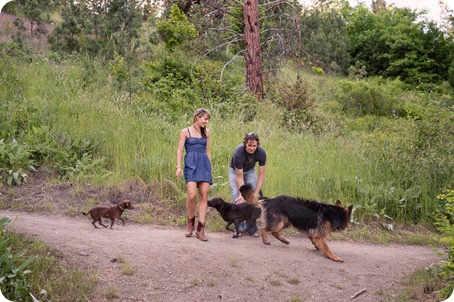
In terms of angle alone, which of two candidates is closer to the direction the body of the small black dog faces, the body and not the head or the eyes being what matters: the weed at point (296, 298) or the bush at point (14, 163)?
the bush

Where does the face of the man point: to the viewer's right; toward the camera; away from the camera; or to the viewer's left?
toward the camera

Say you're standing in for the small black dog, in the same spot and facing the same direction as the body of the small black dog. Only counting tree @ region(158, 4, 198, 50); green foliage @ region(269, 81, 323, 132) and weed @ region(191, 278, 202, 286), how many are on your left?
1

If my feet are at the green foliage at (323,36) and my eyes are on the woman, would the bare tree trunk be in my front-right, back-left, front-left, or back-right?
front-right

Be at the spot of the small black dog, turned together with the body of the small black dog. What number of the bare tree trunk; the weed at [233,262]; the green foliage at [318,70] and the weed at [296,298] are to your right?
2

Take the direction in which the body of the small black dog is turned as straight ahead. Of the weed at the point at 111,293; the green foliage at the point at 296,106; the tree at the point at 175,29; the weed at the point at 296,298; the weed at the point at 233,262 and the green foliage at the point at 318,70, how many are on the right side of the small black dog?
3

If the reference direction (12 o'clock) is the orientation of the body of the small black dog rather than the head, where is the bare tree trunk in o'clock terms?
The bare tree trunk is roughly at 3 o'clock from the small black dog.

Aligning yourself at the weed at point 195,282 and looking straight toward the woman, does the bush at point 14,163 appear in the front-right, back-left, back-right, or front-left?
front-left

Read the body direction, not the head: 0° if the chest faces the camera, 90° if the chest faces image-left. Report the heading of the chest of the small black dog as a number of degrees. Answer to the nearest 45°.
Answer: approximately 90°

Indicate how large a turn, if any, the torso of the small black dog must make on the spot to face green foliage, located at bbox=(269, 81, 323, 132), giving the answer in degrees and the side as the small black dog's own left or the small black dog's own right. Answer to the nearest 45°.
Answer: approximately 90° to the small black dog's own right

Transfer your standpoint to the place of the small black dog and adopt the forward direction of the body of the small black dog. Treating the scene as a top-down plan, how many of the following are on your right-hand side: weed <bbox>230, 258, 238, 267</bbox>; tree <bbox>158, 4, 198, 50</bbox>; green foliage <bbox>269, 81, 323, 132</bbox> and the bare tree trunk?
3

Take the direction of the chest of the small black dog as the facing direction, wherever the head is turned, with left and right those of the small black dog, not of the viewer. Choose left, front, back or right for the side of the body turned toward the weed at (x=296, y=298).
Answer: left

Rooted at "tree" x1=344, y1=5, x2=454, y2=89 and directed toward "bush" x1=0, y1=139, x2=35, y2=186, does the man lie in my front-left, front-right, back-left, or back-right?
front-left

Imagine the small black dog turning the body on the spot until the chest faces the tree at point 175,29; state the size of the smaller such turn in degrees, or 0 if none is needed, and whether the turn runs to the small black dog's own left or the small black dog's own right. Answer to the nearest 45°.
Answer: approximately 90° to the small black dog's own right

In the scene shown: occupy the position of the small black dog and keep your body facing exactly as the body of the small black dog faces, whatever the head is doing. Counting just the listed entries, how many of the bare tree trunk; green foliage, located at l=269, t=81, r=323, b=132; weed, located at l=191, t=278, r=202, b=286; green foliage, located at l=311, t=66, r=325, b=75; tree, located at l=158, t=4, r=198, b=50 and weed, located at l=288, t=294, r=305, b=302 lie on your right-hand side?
4

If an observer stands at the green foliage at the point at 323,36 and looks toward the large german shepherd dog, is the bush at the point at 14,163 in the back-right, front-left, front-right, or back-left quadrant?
front-right
